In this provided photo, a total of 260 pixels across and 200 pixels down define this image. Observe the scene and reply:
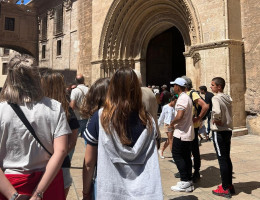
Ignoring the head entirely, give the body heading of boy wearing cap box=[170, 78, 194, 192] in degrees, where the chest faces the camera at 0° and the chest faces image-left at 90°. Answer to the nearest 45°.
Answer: approximately 90°
